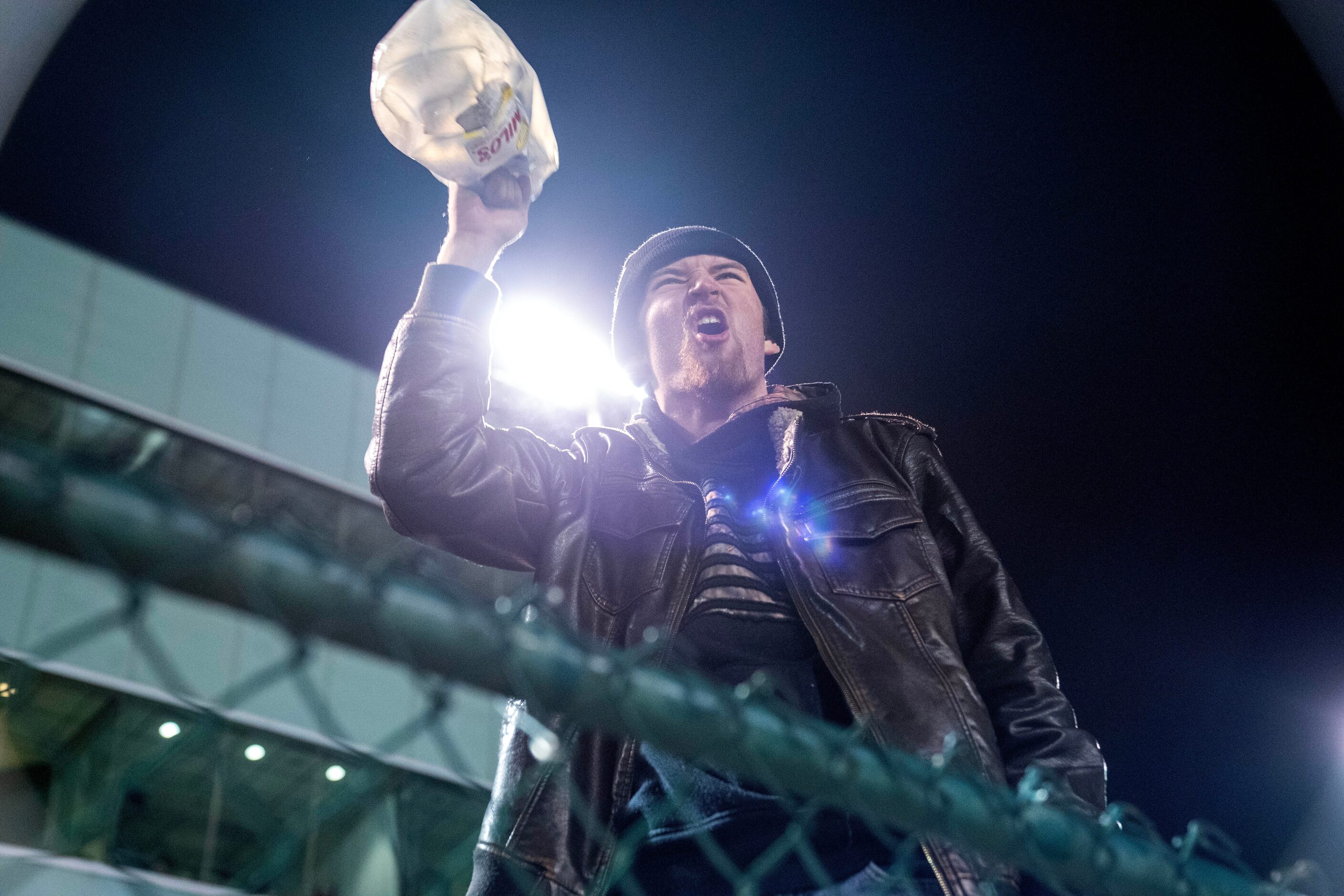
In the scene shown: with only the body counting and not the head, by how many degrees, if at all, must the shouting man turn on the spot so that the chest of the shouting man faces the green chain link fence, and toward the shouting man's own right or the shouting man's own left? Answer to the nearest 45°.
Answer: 0° — they already face it

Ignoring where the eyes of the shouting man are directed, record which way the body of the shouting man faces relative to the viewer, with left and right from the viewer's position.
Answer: facing the viewer

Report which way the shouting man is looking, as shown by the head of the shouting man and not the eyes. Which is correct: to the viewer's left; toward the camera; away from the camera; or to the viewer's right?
toward the camera
